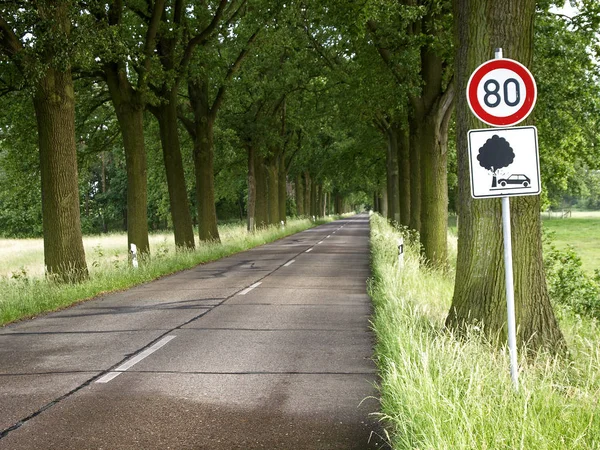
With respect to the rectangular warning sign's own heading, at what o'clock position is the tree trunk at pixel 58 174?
The tree trunk is roughly at 4 o'clock from the rectangular warning sign.

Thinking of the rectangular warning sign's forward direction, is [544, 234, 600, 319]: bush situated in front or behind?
behind

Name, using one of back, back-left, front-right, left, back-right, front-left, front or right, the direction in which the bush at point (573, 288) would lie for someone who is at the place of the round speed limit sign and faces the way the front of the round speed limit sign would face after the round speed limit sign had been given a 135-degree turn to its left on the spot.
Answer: front-left

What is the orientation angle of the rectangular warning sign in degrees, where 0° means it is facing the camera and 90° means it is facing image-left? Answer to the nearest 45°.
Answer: approximately 0°

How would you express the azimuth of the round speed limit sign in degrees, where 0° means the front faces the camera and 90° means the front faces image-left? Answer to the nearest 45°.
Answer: approximately 0°

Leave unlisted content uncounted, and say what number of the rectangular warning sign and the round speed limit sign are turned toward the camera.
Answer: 2

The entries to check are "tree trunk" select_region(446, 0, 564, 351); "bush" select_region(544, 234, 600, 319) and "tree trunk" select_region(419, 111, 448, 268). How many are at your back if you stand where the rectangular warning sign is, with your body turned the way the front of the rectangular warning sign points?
3

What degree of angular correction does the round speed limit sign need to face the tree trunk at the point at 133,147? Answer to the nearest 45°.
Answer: approximately 135° to its right
